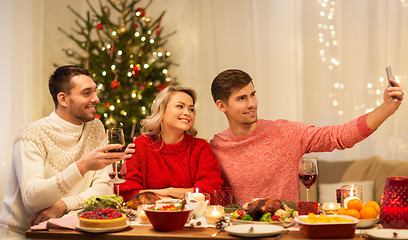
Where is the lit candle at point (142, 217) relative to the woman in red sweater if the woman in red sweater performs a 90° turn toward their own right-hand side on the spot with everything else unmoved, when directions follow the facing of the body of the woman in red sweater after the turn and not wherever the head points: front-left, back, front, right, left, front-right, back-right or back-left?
left

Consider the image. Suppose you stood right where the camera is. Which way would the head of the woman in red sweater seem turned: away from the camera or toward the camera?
toward the camera

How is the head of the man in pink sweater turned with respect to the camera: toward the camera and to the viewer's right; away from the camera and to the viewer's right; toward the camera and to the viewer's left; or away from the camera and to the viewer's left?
toward the camera and to the viewer's right

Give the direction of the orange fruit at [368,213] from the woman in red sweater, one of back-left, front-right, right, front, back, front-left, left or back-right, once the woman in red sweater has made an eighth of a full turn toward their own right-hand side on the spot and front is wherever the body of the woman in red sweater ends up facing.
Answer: left

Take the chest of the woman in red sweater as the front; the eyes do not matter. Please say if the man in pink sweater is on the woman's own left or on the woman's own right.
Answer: on the woman's own left

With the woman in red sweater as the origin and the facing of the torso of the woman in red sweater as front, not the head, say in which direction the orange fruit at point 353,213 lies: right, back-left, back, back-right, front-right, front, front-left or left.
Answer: front-left

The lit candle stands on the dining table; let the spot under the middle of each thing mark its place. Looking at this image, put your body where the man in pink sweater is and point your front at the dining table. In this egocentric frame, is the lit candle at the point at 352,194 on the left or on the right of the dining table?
left

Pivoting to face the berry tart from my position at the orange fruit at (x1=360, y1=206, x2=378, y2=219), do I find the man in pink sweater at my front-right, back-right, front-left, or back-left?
front-right

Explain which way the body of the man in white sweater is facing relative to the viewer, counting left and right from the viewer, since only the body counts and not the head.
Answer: facing the viewer and to the right of the viewer

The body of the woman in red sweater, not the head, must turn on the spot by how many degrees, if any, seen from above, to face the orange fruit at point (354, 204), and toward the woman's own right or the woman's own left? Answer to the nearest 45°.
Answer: approximately 45° to the woman's own left

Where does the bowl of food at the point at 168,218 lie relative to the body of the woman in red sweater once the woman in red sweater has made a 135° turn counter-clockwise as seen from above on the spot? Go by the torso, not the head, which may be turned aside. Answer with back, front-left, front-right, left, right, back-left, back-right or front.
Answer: back-right

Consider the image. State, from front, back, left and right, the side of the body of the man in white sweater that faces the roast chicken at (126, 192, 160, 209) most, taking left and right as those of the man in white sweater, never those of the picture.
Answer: front

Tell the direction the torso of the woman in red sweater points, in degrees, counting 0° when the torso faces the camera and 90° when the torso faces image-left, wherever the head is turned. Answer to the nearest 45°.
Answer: approximately 0°

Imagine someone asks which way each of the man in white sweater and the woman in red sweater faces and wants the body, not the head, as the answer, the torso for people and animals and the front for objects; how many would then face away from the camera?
0
